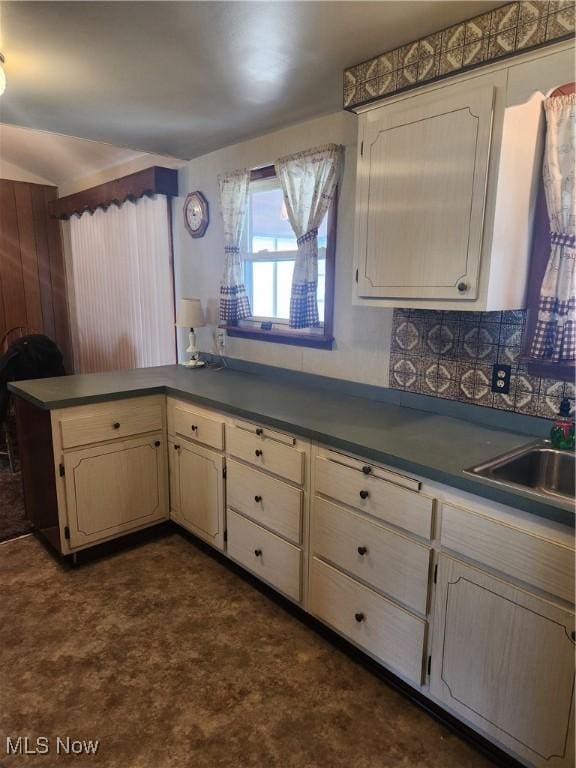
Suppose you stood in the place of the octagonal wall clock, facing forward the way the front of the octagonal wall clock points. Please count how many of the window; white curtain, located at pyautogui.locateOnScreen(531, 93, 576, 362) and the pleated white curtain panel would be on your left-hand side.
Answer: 2

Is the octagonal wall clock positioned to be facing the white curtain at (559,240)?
no

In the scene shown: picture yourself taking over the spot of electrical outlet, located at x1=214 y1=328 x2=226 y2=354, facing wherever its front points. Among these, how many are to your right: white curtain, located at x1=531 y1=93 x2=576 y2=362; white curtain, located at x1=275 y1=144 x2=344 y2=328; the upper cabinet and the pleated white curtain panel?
1

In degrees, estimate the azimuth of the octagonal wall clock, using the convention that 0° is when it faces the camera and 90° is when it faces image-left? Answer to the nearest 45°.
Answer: approximately 45°

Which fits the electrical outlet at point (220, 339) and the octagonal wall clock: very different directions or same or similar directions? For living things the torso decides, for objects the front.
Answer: same or similar directions

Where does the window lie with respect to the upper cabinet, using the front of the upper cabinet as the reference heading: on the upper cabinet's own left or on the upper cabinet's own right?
on the upper cabinet's own right

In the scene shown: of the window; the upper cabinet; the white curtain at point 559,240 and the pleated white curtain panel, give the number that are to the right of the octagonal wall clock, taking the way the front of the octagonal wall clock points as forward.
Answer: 1

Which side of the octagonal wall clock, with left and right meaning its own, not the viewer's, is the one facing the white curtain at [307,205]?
left

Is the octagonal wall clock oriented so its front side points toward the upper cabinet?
no

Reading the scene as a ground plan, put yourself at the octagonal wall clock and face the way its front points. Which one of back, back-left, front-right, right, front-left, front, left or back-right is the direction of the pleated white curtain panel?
right

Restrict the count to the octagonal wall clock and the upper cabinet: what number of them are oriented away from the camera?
0

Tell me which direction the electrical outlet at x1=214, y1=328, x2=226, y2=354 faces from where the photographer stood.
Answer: facing the viewer and to the left of the viewer

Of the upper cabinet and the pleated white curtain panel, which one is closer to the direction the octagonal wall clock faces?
the upper cabinet

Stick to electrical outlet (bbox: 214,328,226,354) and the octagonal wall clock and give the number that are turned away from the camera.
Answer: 0
